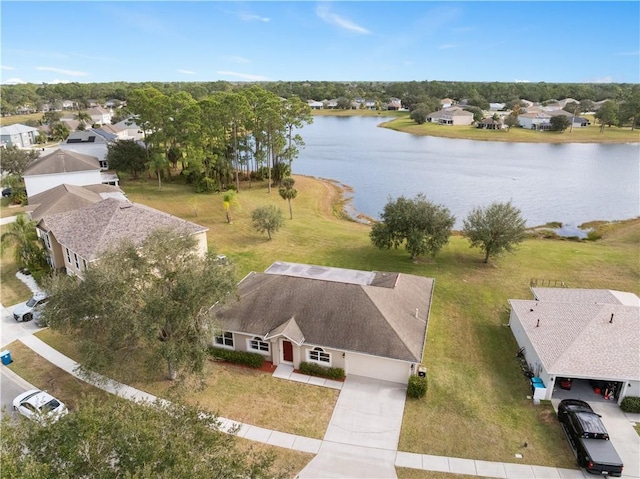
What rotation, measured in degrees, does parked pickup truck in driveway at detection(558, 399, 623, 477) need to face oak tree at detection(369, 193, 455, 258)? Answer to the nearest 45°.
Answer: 0° — it already faces it

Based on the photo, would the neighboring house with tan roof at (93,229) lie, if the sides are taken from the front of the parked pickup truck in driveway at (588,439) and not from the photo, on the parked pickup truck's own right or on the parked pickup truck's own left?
on the parked pickup truck's own left

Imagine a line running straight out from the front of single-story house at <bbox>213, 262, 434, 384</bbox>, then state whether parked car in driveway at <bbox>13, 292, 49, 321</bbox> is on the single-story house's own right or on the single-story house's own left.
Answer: on the single-story house's own right

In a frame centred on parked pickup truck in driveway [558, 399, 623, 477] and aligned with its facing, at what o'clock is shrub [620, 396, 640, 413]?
The shrub is roughly at 2 o'clock from the parked pickup truck in driveway.

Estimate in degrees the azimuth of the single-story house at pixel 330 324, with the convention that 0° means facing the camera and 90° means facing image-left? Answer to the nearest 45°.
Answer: approximately 0°

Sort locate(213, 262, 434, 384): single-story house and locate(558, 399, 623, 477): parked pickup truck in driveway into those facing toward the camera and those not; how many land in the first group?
1

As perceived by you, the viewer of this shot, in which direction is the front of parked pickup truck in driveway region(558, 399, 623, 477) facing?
facing away from the viewer and to the left of the viewer

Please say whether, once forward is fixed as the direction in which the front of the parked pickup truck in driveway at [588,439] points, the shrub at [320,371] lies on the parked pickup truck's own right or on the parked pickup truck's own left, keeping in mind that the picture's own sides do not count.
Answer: on the parked pickup truck's own left

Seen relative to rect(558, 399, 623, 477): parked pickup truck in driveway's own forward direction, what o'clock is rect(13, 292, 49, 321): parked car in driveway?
rect(13, 292, 49, 321): parked car in driveway is roughly at 10 o'clock from rect(558, 399, 623, 477): parked pickup truck in driveway.

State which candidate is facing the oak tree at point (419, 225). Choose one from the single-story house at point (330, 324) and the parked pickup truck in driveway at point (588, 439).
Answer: the parked pickup truck in driveway

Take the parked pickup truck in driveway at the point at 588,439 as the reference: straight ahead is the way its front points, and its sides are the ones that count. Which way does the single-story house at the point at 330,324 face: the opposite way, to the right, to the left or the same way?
the opposite way
